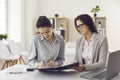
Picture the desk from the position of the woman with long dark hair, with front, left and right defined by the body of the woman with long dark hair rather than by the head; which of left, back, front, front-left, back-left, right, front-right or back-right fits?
front

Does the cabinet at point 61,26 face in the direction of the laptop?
yes

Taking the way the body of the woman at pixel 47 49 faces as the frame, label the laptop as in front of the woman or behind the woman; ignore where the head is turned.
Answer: in front

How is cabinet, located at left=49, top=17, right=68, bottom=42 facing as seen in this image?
toward the camera

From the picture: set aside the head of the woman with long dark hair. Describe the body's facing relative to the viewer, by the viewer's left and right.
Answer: facing the viewer and to the left of the viewer

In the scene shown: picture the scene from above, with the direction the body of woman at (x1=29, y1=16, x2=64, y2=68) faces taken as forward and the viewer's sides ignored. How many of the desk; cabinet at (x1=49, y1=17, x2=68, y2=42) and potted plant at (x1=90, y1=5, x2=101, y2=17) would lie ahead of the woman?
1

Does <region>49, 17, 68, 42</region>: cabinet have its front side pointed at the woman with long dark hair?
yes

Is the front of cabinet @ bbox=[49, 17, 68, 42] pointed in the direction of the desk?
yes

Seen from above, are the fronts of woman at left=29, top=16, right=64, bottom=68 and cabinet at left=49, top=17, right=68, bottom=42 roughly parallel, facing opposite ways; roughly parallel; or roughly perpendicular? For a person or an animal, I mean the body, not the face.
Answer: roughly parallel

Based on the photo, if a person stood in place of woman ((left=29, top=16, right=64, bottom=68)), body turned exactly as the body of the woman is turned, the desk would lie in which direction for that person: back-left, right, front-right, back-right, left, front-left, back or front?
front

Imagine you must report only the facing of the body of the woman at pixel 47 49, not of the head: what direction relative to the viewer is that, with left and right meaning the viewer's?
facing the viewer

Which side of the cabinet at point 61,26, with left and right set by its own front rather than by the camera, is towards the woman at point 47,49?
front

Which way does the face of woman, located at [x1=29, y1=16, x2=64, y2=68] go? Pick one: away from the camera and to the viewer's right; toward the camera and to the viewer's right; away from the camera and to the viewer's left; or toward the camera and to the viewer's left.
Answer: toward the camera and to the viewer's right
